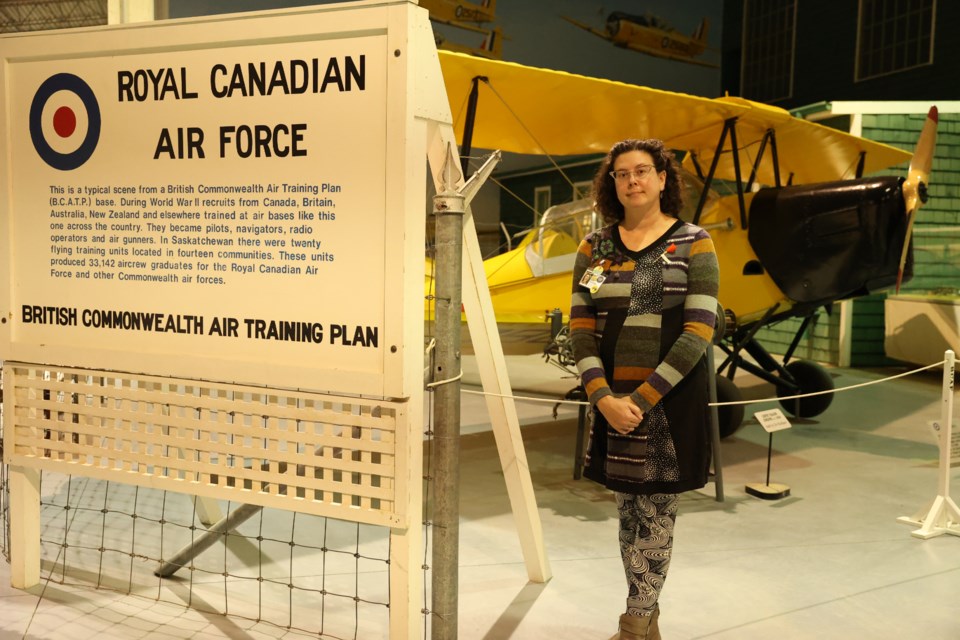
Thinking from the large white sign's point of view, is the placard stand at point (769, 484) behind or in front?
behind

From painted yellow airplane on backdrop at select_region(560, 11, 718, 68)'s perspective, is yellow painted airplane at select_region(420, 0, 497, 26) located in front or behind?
in front

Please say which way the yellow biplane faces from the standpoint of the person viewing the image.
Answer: facing the viewer and to the right of the viewer

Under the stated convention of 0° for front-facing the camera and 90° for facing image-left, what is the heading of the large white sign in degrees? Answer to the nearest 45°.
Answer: approximately 45°

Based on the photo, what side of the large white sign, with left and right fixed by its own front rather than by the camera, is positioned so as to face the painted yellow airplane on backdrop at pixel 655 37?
back

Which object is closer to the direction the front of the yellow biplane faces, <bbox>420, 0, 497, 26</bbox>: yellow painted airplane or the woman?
the woman

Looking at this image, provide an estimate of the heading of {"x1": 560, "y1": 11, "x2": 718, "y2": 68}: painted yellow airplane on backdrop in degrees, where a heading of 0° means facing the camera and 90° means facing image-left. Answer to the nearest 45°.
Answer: approximately 45°

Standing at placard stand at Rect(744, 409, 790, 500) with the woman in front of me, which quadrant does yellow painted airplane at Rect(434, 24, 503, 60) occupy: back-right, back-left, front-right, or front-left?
back-right

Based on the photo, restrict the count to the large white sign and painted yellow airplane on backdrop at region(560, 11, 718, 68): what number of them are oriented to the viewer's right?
0

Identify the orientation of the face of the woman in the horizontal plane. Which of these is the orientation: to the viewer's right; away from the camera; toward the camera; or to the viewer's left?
toward the camera
